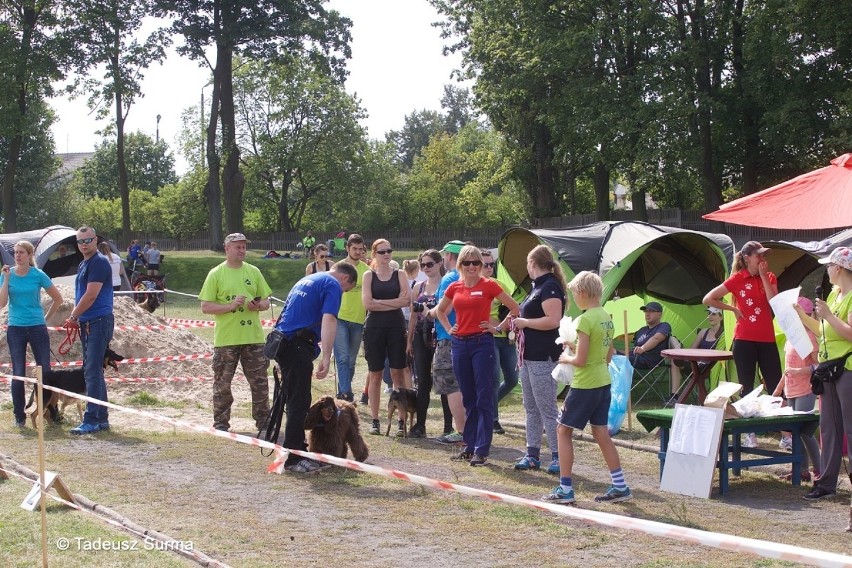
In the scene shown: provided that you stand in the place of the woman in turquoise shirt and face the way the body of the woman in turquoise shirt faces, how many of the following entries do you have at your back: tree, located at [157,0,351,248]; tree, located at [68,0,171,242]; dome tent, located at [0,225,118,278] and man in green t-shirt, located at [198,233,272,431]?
3

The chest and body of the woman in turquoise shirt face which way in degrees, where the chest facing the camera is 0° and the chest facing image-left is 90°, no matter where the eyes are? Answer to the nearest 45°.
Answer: approximately 0°

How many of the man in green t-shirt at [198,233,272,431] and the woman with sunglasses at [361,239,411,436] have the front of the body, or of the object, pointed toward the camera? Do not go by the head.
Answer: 2

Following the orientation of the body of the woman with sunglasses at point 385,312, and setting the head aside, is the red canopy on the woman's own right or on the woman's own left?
on the woman's own left

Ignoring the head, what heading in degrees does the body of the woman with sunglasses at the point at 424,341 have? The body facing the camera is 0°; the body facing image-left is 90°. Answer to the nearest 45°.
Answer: approximately 45°

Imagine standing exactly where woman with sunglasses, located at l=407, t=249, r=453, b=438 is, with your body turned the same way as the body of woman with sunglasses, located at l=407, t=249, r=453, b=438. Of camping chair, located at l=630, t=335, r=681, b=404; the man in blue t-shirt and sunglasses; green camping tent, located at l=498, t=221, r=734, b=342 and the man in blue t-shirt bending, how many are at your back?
2

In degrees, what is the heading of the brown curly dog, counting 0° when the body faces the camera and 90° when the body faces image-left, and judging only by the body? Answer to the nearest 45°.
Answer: approximately 45°

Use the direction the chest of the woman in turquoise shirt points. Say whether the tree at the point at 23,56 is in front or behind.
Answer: behind

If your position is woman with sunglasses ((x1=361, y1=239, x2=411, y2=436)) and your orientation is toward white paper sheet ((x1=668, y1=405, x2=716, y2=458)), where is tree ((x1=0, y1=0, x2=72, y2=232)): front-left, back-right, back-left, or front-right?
back-left

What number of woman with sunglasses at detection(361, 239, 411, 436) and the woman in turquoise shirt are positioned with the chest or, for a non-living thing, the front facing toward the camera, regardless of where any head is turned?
2

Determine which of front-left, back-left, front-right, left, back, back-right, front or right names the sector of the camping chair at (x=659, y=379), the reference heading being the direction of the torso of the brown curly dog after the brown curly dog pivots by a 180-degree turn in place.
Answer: front
